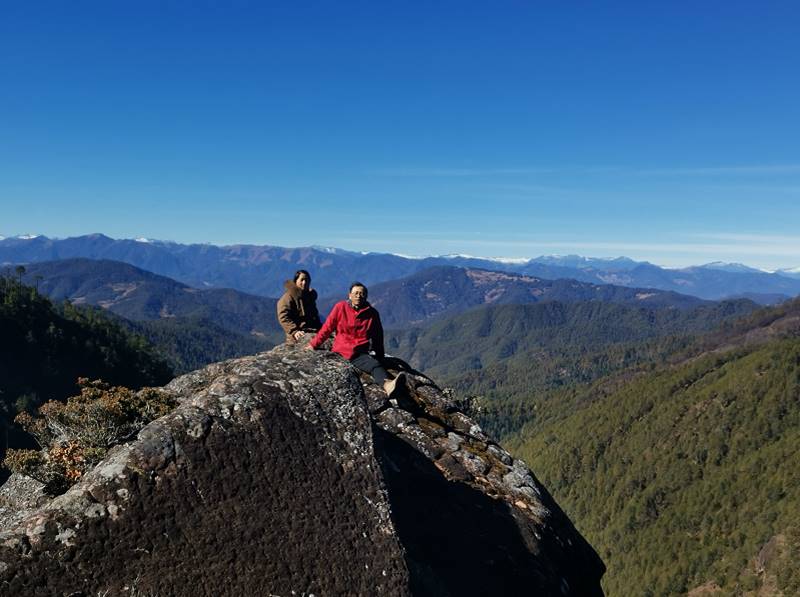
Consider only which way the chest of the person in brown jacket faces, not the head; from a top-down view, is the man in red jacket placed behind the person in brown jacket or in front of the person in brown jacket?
in front

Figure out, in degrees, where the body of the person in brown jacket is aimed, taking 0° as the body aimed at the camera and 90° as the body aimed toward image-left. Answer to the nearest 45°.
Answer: approximately 315°

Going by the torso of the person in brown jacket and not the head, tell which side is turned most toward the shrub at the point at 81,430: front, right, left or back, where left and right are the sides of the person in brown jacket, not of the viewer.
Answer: right
